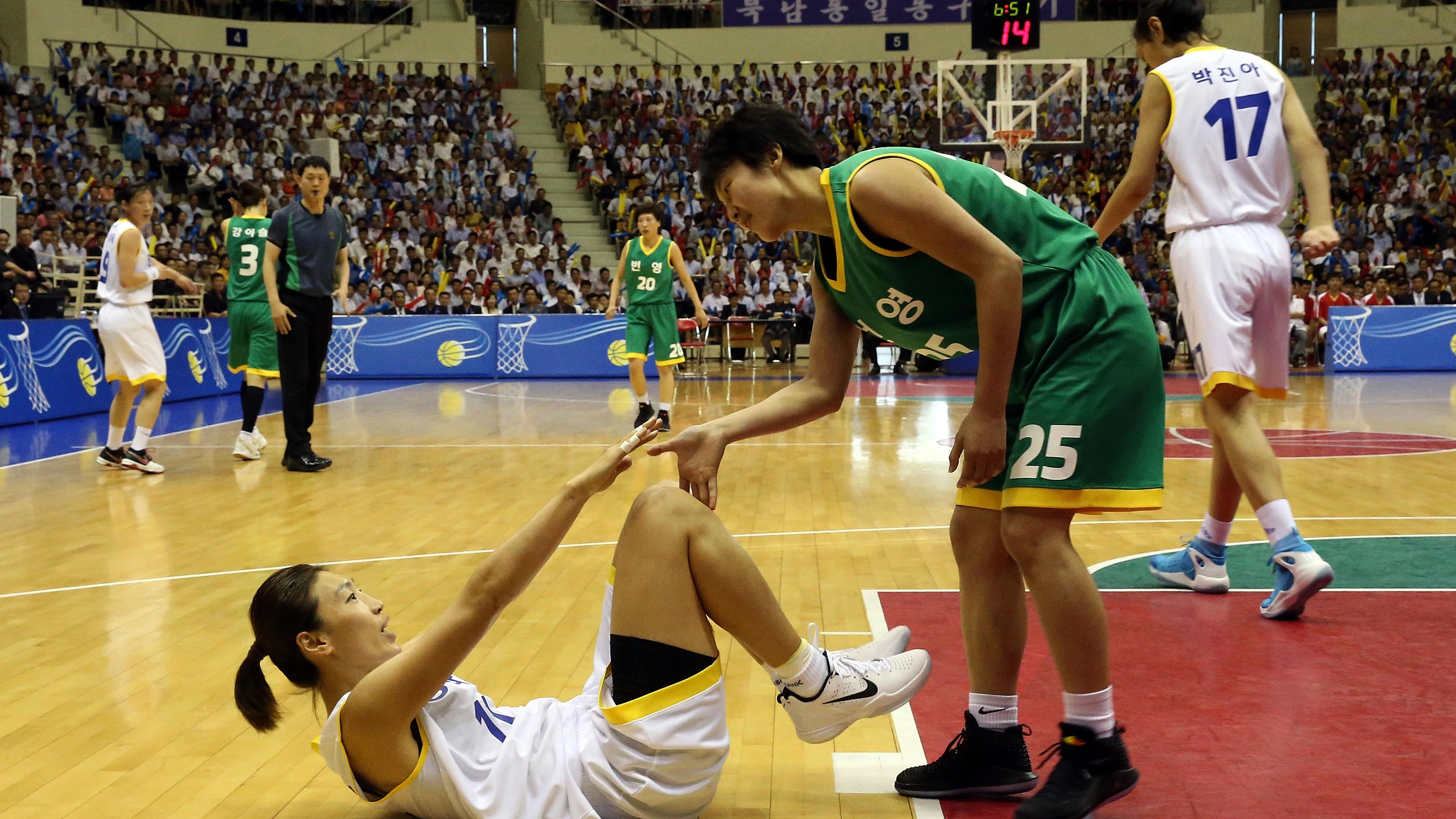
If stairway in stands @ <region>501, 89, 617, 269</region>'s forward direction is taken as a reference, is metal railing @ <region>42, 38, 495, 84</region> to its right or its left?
on its right

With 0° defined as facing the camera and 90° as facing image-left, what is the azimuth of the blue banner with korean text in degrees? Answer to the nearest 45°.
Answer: approximately 0°

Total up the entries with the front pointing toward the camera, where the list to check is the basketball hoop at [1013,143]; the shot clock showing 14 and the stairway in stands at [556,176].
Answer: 3

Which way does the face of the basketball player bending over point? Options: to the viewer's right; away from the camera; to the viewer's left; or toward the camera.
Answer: to the viewer's left
